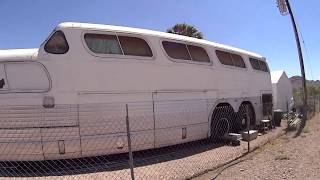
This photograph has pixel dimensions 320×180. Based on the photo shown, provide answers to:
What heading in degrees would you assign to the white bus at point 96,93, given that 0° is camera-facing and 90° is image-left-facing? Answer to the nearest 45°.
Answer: approximately 45°

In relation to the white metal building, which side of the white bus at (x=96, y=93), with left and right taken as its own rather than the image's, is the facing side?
back
